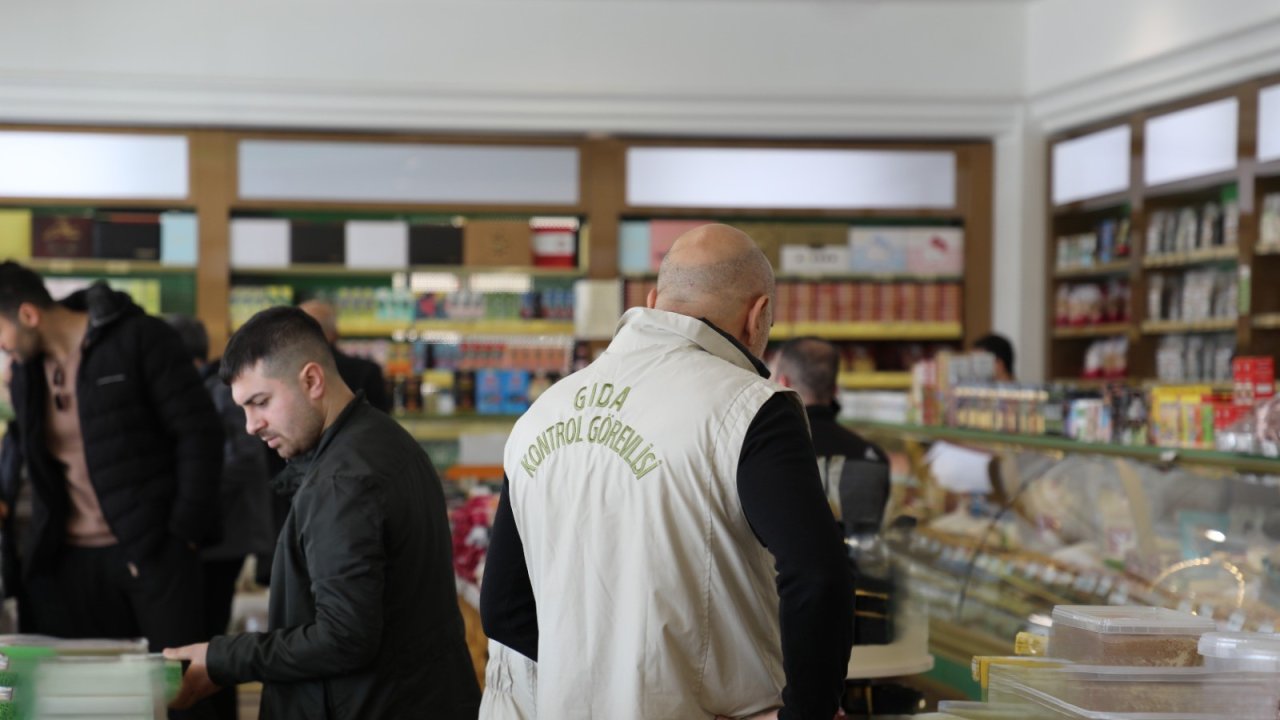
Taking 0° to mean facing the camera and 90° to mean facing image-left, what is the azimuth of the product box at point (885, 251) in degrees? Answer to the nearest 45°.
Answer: approximately 0°

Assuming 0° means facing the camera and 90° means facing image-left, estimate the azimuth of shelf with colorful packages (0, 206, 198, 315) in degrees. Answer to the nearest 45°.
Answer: approximately 0°

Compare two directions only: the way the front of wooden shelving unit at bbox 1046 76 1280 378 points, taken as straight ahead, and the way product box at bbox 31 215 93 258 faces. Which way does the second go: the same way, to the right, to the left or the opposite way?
to the left

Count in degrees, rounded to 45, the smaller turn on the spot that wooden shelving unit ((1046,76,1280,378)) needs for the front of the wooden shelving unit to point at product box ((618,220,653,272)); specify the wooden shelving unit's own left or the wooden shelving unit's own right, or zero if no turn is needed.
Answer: approximately 45° to the wooden shelving unit's own right

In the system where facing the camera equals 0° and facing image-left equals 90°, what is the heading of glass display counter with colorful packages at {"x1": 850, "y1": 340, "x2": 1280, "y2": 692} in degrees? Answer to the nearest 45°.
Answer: approximately 45°

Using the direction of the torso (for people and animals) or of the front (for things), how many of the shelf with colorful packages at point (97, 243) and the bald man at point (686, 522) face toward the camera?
1

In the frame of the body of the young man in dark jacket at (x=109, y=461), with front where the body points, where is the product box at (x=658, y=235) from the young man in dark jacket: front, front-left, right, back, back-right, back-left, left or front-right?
back

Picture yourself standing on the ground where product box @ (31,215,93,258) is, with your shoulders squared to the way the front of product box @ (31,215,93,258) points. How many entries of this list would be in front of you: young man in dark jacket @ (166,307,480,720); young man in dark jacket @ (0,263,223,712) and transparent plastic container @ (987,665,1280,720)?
3

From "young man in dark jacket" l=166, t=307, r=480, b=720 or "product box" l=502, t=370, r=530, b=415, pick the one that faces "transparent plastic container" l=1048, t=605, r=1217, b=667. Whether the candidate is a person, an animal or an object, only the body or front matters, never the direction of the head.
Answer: the product box

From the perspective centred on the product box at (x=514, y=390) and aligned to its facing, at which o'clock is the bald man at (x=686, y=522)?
The bald man is roughly at 12 o'clock from the product box.
